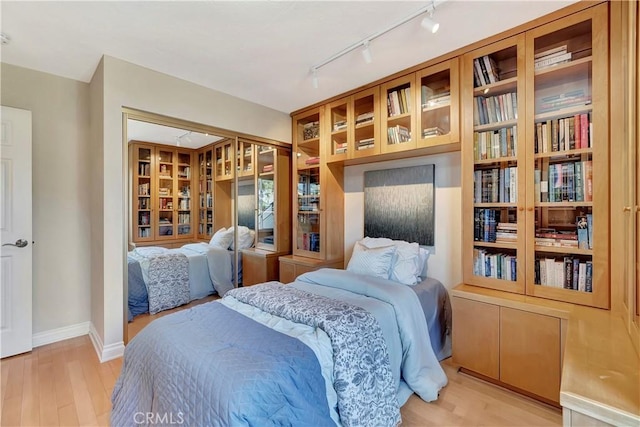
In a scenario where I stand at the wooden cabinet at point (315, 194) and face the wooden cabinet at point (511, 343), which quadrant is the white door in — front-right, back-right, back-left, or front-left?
back-right

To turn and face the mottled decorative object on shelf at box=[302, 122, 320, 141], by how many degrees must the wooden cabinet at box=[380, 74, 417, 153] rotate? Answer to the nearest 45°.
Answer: approximately 90° to its right

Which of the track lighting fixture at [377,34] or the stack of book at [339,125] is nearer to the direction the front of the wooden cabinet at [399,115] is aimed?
the track lighting fixture

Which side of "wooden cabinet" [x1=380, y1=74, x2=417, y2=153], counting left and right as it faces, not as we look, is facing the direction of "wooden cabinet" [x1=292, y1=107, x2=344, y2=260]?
right

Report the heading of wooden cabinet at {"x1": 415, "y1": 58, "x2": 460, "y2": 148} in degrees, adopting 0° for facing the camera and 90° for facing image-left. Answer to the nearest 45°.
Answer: approximately 45°

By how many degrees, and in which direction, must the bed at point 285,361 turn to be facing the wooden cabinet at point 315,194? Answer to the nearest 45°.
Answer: approximately 135° to its right

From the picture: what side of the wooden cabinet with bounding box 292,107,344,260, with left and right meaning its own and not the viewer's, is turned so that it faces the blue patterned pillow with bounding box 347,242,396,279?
left
